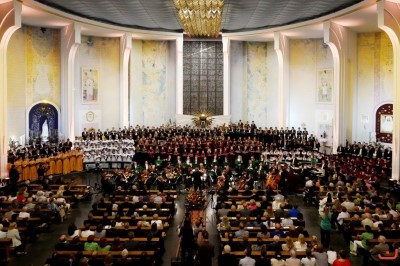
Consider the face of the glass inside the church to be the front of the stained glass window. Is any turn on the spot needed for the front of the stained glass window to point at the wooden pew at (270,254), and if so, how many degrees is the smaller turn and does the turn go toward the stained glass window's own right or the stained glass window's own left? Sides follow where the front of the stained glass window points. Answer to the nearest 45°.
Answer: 0° — it already faces it

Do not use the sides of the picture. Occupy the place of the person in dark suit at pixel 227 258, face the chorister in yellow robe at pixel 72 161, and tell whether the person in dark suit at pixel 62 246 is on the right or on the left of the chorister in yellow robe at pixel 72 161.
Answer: left

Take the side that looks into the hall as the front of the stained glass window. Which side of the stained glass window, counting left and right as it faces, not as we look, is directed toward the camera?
front

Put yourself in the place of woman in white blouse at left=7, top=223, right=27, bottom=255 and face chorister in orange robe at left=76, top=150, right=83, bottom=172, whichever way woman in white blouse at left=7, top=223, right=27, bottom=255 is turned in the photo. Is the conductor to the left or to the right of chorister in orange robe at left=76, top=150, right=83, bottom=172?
right

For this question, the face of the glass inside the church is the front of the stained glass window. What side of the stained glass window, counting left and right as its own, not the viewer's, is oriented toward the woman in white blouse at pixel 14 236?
front

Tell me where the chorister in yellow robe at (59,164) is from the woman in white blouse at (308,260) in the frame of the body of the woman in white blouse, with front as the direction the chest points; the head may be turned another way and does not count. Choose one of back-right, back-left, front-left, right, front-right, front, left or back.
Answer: front-left

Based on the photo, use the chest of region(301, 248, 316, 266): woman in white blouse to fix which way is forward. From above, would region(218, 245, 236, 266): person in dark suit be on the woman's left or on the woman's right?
on the woman's left

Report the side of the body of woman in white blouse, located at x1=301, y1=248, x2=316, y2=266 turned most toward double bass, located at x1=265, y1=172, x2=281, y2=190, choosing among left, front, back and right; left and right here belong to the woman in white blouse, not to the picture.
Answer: front

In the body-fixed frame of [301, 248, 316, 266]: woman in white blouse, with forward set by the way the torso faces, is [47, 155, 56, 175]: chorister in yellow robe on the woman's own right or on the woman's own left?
on the woman's own left

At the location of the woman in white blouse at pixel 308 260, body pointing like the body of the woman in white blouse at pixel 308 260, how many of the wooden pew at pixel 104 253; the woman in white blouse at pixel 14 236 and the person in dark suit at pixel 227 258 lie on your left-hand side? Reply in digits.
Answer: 3

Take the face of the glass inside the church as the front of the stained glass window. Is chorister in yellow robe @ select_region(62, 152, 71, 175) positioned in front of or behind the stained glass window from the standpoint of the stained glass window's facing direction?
in front

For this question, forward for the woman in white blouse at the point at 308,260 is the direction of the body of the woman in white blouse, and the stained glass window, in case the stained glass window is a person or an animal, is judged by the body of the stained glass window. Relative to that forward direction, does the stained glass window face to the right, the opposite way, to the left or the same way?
the opposite way

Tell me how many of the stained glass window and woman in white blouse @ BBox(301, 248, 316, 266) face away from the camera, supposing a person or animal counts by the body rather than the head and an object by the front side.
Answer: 1

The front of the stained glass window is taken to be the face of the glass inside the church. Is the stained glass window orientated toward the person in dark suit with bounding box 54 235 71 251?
yes

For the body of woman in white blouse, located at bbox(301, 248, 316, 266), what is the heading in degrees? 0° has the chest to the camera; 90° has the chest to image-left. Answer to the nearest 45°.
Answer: approximately 180°
